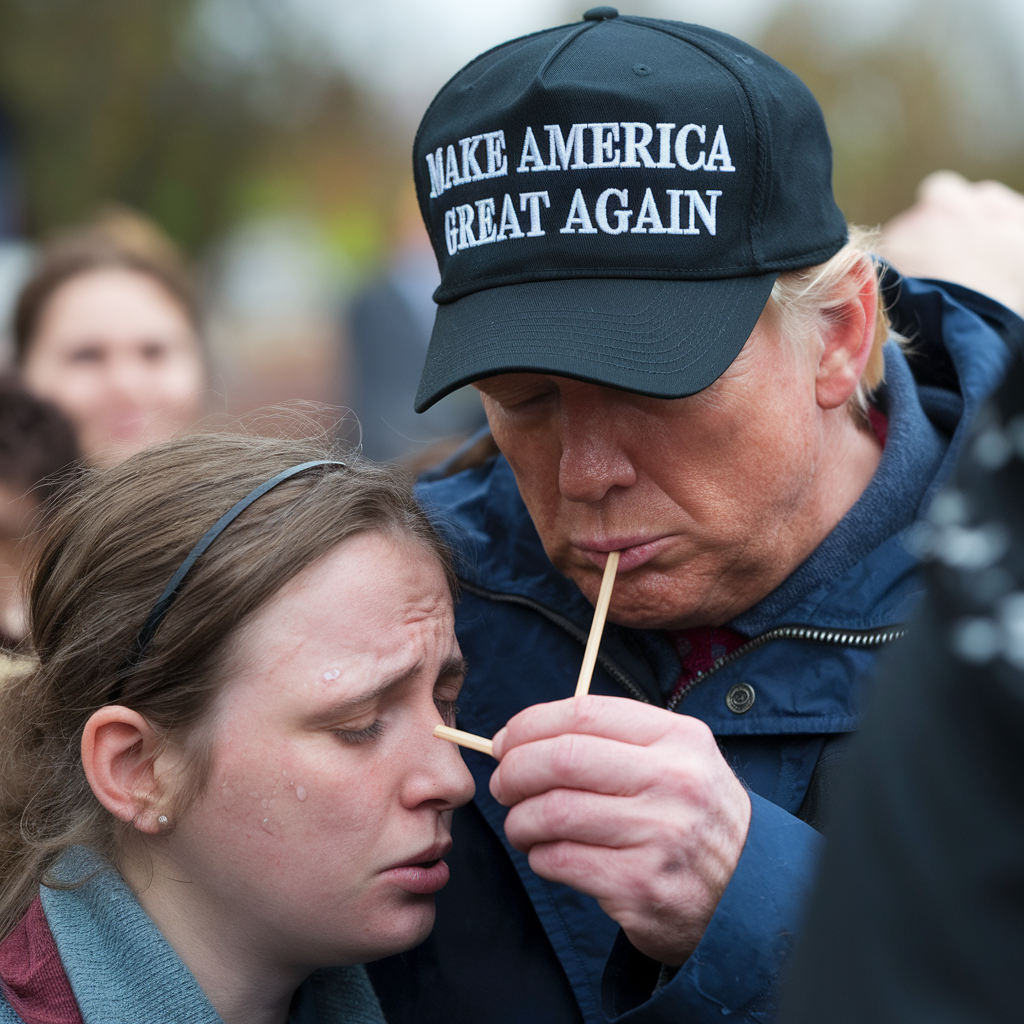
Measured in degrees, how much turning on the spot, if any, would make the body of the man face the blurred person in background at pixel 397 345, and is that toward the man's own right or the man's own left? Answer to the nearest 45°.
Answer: approximately 135° to the man's own right

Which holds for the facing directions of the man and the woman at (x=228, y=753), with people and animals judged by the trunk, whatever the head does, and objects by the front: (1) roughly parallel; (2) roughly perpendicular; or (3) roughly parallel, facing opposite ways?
roughly perpendicular

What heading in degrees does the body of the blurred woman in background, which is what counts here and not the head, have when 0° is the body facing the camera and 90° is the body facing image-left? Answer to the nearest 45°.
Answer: approximately 0°

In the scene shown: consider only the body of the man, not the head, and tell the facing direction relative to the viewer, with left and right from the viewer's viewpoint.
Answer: facing the viewer and to the left of the viewer

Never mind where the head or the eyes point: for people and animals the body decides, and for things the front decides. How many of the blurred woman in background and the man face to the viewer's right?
0

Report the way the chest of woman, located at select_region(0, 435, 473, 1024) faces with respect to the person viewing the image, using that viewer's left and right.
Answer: facing the viewer and to the right of the viewer

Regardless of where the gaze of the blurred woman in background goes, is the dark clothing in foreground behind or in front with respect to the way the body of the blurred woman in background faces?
in front

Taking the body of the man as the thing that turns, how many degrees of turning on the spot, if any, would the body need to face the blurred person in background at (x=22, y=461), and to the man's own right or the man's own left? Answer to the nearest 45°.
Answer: approximately 90° to the man's own right

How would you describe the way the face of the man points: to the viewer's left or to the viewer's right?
to the viewer's left
